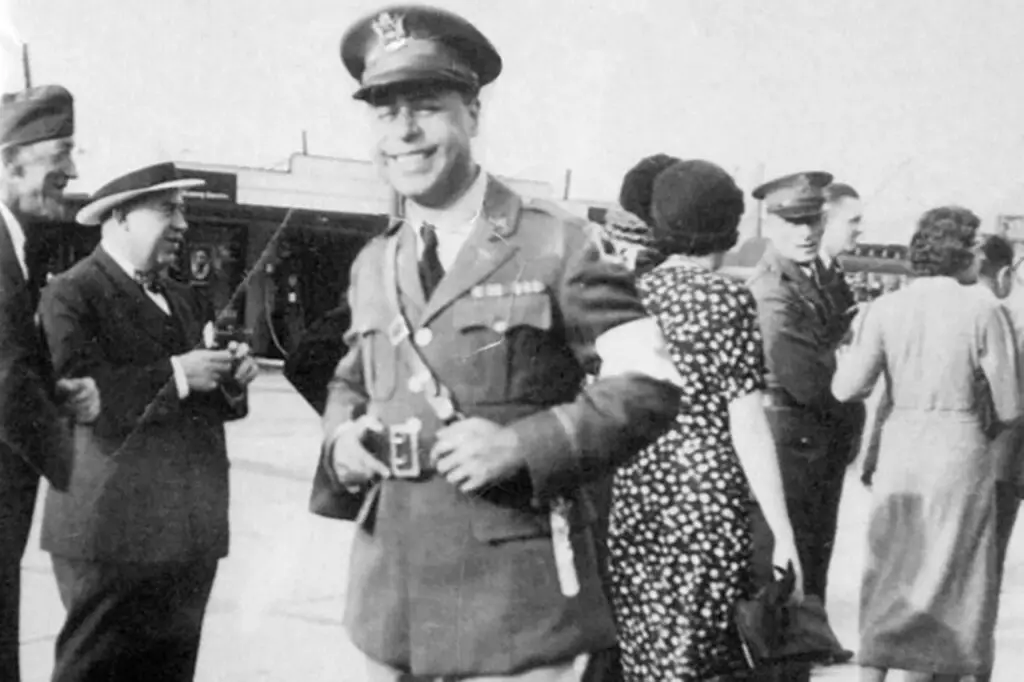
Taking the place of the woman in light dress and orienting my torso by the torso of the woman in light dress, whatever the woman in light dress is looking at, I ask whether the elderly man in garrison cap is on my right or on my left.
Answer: on my left

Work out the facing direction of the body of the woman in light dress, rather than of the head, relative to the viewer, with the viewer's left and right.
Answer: facing away from the viewer

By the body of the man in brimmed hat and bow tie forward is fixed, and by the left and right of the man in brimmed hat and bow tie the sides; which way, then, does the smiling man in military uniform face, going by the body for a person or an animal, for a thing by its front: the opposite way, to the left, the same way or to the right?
to the right

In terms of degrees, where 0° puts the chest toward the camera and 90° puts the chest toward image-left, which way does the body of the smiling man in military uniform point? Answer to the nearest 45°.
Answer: approximately 45°

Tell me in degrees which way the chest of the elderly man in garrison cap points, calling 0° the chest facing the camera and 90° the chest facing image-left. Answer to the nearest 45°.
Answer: approximately 270°

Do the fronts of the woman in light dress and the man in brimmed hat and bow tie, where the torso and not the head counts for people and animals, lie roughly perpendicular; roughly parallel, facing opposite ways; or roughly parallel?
roughly perpendicular

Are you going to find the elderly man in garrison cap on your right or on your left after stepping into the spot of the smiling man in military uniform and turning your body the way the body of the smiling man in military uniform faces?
on your right

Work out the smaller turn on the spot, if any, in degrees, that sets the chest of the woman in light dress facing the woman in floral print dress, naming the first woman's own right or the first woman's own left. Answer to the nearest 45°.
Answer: approximately 135° to the first woman's own left

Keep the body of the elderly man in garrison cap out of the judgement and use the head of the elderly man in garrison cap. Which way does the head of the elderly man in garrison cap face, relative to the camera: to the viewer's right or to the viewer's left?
to the viewer's right

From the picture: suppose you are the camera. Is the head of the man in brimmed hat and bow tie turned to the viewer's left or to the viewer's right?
to the viewer's right
